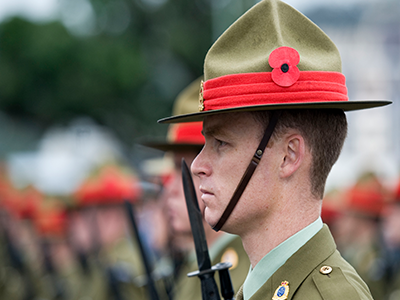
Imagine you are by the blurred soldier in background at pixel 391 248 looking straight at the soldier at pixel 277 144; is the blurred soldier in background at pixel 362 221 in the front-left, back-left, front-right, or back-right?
back-right

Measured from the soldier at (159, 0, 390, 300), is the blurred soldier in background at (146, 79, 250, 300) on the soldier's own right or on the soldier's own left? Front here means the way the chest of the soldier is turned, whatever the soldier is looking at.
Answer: on the soldier's own right

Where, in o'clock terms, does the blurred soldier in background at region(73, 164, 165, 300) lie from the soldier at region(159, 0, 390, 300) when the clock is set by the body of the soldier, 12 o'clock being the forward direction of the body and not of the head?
The blurred soldier in background is roughly at 2 o'clock from the soldier.

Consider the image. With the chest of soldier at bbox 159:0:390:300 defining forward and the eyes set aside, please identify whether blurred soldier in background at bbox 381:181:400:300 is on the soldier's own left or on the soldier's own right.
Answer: on the soldier's own right

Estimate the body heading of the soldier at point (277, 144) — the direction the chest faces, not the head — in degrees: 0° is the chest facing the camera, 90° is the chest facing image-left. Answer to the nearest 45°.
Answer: approximately 90°

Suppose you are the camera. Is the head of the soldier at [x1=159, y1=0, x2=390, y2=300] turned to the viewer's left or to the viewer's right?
to the viewer's left
